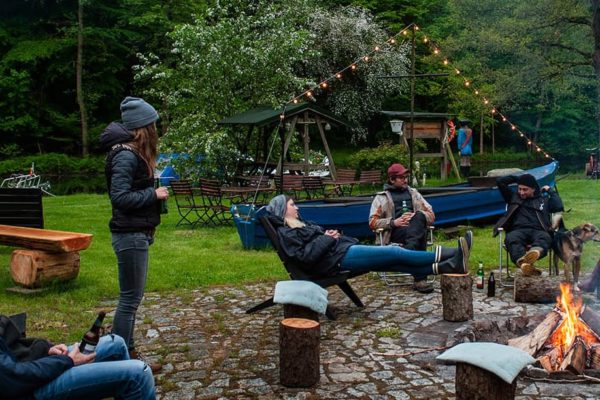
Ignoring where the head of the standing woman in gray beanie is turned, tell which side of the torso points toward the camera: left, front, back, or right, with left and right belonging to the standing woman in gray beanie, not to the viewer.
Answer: right

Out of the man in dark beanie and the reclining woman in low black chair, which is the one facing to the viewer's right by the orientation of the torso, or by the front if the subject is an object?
the reclining woman in low black chair

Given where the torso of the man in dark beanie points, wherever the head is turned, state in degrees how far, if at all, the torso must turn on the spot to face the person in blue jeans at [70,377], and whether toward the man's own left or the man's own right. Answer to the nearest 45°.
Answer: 0° — they already face them

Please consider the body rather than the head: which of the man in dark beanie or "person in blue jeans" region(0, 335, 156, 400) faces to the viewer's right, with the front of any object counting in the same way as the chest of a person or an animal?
the person in blue jeans

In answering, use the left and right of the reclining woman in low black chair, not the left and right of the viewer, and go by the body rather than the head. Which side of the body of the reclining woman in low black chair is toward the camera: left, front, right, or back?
right

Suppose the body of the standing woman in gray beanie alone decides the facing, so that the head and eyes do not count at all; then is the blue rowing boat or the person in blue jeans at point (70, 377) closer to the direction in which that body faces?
the blue rowing boat

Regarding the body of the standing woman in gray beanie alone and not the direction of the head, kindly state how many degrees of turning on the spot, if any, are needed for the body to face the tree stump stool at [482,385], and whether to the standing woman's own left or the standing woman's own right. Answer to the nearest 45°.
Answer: approximately 45° to the standing woman's own right

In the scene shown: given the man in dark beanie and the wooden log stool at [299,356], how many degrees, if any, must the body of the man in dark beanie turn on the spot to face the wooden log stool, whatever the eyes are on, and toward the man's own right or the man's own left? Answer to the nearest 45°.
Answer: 0° — they already face it

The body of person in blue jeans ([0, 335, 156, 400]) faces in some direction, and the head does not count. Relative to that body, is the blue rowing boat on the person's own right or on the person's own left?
on the person's own left

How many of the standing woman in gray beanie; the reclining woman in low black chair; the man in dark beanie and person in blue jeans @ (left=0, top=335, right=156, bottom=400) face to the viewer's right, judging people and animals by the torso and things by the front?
3

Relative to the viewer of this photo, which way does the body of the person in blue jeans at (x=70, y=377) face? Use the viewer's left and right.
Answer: facing to the right of the viewer
